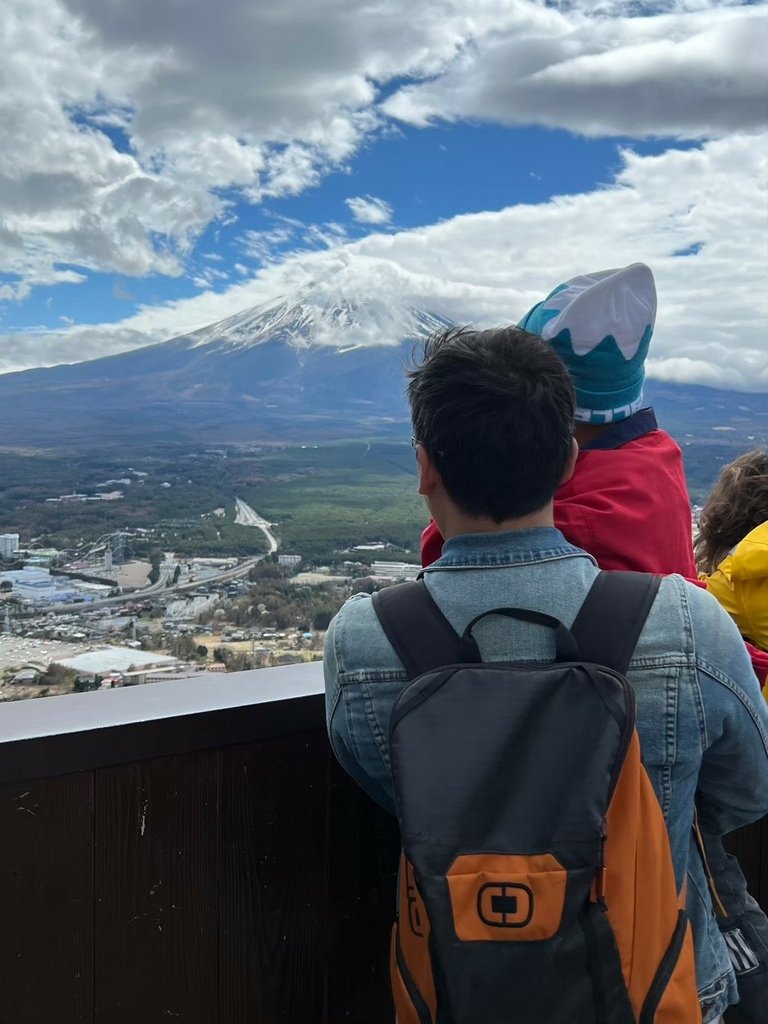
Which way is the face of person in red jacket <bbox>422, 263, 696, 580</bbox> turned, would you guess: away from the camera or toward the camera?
away from the camera

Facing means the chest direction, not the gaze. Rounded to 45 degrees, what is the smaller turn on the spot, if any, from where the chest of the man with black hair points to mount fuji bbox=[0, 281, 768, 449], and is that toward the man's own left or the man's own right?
0° — they already face it

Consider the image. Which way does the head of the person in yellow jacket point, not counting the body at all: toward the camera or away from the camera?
away from the camera

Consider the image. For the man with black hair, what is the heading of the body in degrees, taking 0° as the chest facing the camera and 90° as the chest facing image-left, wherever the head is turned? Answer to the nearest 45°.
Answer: approximately 180°
